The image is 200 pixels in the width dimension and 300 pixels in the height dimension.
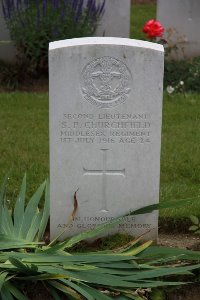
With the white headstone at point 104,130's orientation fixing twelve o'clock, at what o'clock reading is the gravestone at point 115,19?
The gravestone is roughly at 6 o'clock from the white headstone.

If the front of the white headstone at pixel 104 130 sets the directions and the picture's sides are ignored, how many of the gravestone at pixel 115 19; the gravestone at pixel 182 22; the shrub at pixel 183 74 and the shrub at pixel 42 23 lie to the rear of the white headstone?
4

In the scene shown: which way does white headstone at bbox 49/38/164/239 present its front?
toward the camera

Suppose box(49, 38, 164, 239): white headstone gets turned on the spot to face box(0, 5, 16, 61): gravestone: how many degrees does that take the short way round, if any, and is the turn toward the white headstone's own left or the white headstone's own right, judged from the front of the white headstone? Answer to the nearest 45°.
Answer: approximately 180°

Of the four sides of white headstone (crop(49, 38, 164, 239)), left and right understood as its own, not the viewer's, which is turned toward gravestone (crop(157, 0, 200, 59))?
back

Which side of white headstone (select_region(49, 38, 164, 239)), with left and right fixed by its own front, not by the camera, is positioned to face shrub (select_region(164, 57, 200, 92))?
back

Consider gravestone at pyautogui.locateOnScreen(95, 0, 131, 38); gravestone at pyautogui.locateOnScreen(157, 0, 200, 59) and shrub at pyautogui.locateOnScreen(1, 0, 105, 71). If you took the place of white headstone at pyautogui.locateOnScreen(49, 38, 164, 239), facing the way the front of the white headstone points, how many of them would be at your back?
3

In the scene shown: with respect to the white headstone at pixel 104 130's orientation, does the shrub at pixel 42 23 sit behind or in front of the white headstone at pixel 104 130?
behind
